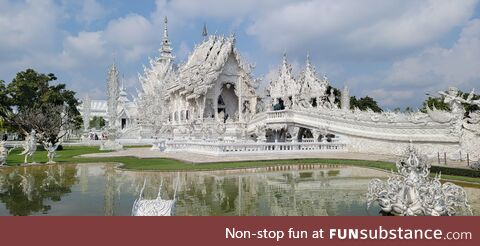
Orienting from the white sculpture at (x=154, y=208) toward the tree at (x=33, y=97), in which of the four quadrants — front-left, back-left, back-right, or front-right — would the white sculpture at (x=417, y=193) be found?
back-right

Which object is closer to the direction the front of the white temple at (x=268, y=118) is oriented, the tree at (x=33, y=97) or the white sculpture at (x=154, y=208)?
the white sculpture

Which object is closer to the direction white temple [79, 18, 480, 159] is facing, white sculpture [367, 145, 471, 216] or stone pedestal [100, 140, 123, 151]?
the white sculpture

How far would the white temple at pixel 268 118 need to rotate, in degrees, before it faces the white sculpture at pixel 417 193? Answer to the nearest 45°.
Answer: approximately 45° to its right

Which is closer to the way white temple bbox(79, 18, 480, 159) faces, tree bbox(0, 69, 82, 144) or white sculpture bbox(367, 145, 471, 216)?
the white sculpture

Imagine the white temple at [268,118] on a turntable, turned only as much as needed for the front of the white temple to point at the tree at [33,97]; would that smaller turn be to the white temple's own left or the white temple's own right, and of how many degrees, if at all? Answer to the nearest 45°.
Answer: approximately 135° to the white temple's own right

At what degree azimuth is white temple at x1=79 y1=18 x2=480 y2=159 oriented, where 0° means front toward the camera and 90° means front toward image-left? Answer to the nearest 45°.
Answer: approximately 315°

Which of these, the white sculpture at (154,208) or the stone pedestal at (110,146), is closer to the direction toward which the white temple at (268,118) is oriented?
the white sculpture

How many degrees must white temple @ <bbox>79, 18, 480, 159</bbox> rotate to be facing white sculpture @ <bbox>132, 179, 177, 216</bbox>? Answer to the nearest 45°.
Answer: approximately 45° to its right
